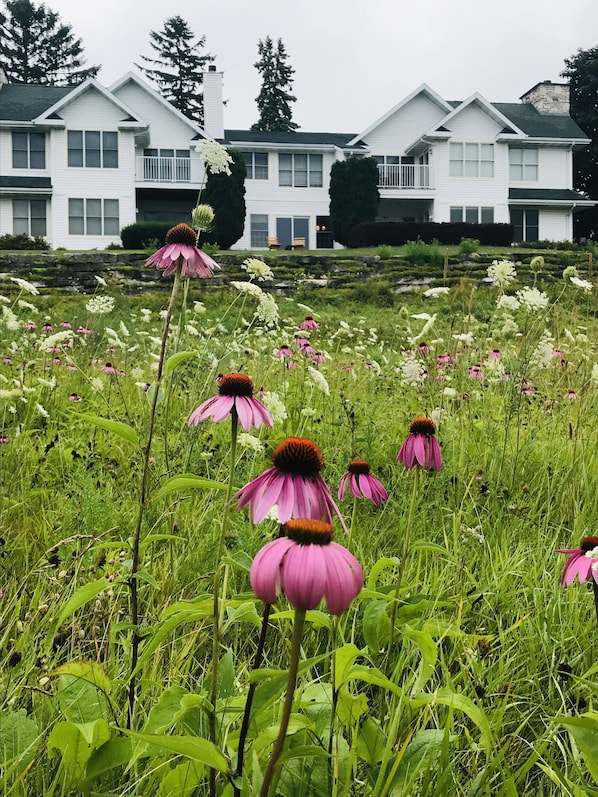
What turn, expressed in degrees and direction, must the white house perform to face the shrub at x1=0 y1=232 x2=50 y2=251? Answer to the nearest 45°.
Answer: approximately 45° to its right

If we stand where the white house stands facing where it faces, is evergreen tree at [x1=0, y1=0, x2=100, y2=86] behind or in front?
behind

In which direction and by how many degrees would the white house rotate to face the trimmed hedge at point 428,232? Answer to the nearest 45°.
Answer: approximately 45° to its left

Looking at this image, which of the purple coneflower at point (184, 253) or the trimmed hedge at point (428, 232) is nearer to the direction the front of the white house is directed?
the purple coneflower

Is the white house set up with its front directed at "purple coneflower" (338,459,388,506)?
yes

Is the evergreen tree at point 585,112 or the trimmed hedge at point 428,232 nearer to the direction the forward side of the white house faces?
the trimmed hedge

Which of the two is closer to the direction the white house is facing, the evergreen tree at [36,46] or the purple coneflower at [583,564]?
the purple coneflower

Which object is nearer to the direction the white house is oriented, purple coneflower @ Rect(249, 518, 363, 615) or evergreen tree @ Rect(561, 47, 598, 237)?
the purple coneflower

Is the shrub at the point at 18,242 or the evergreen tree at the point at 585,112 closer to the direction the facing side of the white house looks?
the shrub

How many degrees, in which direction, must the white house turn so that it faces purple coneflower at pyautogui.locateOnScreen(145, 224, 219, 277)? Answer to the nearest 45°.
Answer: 0° — it already faces it

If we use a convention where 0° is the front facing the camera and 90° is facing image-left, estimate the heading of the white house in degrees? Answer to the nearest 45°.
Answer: approximately 0°
